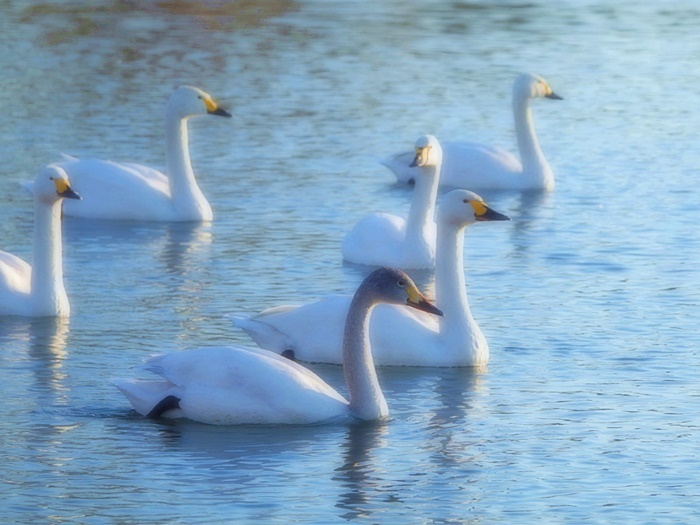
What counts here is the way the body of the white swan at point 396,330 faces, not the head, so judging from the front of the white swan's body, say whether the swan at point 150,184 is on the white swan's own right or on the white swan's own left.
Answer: on the white swan's own left

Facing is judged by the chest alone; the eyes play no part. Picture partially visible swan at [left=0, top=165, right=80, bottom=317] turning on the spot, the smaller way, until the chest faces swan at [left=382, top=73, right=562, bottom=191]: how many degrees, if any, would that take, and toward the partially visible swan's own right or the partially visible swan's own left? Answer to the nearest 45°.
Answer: approximately 45° to the partially visible swan's own left

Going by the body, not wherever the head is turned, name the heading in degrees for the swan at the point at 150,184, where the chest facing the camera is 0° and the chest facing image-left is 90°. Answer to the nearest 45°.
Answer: approximately 270°

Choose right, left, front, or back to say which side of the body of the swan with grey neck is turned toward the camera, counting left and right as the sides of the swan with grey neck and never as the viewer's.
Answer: right

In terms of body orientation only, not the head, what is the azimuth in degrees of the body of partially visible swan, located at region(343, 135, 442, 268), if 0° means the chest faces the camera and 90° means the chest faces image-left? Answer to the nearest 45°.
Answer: approximately 315°

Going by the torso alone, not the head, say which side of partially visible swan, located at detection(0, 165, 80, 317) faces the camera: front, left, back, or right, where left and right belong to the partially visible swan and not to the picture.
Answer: right

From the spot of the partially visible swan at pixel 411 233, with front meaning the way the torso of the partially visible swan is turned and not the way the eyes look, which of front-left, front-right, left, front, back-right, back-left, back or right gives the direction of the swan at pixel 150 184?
back

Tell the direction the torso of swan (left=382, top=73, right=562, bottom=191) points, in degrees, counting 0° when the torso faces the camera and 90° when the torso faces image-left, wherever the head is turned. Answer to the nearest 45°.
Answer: approximately 270°

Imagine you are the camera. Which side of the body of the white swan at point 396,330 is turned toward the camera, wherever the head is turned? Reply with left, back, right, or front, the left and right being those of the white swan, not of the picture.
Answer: right

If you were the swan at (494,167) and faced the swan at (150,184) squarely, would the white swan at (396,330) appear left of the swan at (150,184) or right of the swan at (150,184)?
left

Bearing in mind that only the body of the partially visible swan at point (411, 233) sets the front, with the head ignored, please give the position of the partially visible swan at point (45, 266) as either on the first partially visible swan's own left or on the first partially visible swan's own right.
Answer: on the first partially visible swan's own right
